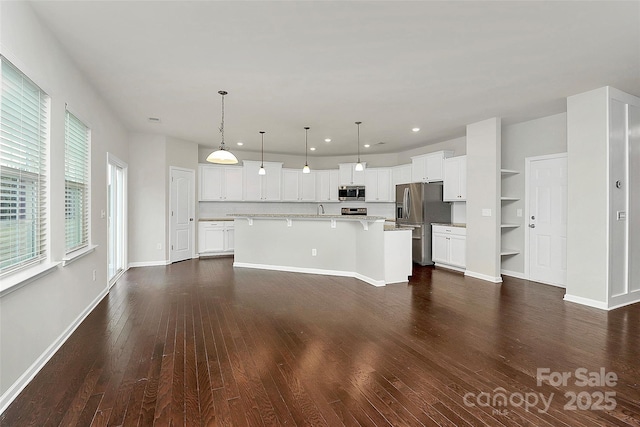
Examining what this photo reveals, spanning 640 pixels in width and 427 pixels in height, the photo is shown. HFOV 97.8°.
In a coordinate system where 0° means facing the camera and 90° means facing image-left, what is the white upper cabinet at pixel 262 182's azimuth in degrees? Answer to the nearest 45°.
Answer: approximately 0°

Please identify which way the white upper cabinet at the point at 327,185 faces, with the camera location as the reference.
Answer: facing the viewer

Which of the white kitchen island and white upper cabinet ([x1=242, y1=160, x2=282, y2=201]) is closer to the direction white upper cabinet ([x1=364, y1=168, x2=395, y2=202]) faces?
the white kitchen island

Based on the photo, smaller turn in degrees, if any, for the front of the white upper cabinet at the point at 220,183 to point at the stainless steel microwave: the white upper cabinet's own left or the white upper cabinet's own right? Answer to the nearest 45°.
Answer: approximately 90° to the white upper cabinet's own left

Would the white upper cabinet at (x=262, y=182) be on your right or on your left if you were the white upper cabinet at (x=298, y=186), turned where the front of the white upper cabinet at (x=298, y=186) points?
on your right

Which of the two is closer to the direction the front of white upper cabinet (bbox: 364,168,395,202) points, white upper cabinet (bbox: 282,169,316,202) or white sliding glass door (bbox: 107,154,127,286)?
the white sliding glass door

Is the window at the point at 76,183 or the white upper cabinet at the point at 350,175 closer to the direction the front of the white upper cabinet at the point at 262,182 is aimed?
the window

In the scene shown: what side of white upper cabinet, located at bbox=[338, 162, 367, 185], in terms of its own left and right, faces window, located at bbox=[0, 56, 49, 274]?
front

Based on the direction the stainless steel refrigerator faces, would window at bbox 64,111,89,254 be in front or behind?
in front

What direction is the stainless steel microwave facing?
toward the camera
